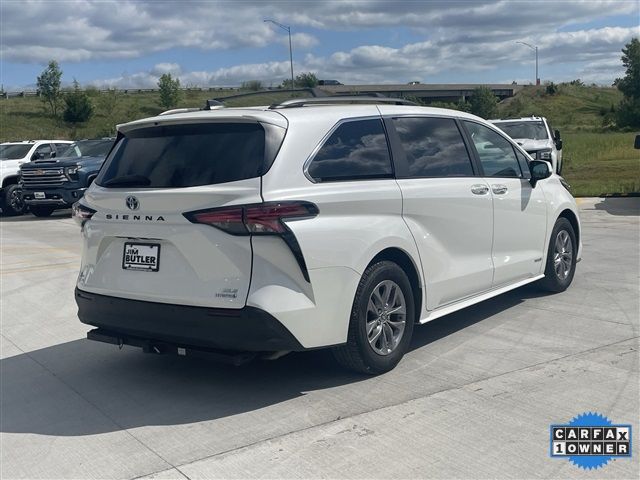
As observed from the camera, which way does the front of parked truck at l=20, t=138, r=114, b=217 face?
facing the viewer and to the left of the viewer

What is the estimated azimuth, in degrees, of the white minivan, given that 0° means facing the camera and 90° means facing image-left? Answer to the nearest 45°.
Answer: approximately 225°

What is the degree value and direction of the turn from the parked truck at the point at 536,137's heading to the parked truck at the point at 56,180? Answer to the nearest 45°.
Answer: approximately 90° to its right

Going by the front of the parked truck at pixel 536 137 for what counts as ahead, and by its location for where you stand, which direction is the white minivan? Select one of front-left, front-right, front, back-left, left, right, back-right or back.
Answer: front

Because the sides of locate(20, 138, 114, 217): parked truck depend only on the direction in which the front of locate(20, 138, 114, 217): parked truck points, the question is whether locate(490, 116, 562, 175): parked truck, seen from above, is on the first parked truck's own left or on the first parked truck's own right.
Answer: on the first parked truck's own left

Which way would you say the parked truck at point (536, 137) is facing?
toward the camera

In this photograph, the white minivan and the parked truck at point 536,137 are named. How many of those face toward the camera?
1
